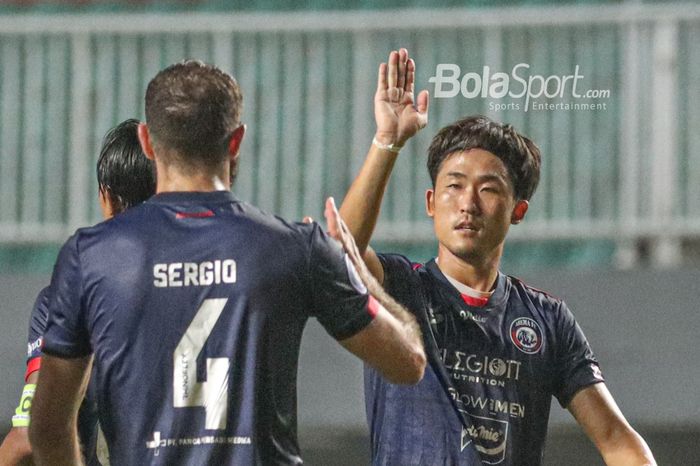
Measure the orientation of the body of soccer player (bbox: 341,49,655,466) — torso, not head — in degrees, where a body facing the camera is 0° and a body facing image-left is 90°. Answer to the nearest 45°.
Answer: approximately 0°

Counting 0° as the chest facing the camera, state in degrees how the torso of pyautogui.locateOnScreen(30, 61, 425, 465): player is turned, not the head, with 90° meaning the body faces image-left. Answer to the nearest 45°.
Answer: approximately 180°

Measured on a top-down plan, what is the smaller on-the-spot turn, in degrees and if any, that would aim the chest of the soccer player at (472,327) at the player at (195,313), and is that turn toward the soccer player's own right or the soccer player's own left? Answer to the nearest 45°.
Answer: approximately 45° to the soccer player's own right

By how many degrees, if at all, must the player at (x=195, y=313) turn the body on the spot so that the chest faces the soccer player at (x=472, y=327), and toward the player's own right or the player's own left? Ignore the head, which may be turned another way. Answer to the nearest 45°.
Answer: approximately 45° to the player's own right

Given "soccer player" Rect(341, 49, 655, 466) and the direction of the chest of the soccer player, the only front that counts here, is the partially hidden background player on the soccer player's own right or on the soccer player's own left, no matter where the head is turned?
on the soccer player's own right

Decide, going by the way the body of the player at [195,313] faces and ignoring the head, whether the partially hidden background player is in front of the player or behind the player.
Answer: in front

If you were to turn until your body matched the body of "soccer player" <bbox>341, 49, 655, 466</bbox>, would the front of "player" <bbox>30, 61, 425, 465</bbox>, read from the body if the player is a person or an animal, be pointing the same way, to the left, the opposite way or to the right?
the opposite way

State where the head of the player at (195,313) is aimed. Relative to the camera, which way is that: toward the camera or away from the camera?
away from the camera

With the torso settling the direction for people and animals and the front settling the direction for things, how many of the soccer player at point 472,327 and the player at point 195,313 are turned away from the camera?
1
